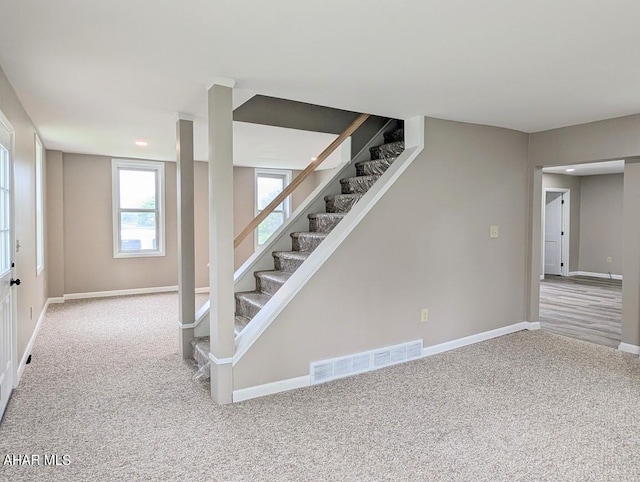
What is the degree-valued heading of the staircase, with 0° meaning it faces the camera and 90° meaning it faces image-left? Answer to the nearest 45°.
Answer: approximately 45°

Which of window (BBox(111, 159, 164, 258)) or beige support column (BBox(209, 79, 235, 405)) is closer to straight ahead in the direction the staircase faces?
the beige support column

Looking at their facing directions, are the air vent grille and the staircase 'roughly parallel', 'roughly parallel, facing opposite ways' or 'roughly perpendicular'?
roughly perpendicular

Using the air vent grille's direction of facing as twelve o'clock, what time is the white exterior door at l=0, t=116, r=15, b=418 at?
The white exterior door is roughly at 4 o'clock from the air vent grille.

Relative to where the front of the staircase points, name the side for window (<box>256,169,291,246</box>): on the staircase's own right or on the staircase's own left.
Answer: on the staircase's own right

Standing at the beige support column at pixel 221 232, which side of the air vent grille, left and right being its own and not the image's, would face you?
right

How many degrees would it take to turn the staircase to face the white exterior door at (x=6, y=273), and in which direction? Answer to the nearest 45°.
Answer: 0° — it already faces it

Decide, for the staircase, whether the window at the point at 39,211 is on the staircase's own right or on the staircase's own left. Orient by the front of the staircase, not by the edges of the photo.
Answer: on the staircase's own right

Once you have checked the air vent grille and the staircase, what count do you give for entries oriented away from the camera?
0

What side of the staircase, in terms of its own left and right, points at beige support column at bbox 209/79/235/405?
front

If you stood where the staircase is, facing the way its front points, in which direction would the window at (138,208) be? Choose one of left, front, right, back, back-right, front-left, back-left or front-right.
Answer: right

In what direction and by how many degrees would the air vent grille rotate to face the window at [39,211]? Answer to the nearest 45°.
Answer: approximately 135° to its right
